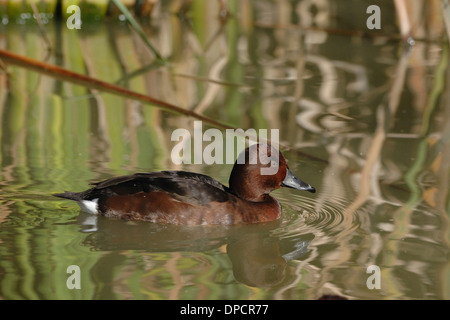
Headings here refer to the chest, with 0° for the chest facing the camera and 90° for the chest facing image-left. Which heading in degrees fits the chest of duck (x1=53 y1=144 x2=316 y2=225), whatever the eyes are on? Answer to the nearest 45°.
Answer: approximately 270°
